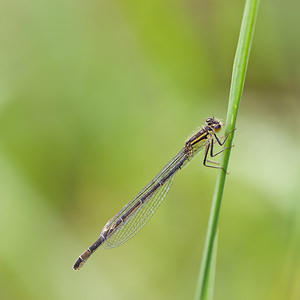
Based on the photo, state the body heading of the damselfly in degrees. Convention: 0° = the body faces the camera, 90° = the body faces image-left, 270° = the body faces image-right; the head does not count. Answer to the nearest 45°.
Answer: approximately 270°
